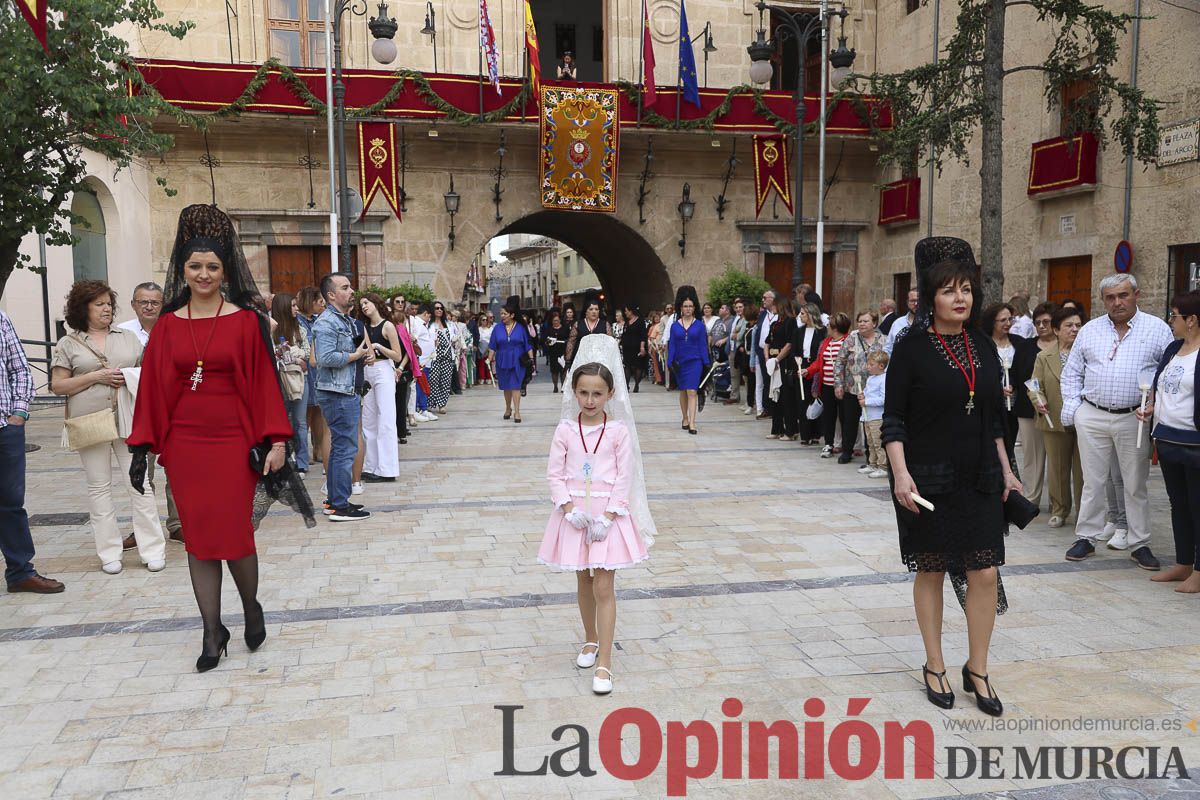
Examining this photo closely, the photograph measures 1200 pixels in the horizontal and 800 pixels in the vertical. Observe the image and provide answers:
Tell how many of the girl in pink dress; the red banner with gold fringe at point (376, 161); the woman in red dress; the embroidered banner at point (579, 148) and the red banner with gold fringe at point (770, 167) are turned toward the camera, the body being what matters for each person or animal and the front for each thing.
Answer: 5

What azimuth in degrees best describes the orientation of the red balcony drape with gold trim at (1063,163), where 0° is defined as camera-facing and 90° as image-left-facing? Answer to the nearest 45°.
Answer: approximately 45°

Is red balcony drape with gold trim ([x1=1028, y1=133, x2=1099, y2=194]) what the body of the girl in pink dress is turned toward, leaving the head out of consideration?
no

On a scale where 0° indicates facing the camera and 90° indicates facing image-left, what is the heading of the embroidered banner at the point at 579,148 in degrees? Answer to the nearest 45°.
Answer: approximately 0°

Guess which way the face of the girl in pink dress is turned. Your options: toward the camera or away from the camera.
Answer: toward the camera

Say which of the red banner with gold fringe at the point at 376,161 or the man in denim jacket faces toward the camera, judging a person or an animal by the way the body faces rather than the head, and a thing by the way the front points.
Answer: the red banner with gold fringe

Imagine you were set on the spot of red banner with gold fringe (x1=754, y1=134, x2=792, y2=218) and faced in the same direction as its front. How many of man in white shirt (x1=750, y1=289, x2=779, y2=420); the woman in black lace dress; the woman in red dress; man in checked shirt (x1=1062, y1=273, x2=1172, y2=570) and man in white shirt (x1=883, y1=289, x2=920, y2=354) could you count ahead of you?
5

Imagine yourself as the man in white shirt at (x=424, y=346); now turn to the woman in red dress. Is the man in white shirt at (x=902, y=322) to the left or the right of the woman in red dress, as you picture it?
left

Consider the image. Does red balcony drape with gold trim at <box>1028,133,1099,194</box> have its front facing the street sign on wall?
no

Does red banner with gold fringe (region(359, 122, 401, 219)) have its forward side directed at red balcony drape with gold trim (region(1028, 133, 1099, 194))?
no

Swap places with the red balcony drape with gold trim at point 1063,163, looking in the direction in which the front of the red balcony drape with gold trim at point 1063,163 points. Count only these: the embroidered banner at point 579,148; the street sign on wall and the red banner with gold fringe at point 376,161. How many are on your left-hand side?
1

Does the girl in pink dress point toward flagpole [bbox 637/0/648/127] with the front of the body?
no

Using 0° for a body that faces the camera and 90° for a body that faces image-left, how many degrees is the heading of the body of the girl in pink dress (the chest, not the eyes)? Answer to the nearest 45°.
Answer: approximately 0°

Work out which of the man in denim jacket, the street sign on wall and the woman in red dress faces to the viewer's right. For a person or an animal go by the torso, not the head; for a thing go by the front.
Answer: the man in denim jacket

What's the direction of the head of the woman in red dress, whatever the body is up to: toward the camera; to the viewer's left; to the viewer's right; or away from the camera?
toward the camera

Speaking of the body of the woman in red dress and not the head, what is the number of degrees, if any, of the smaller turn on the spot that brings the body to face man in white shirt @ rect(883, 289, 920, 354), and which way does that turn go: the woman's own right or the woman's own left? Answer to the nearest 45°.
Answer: approximately 135° to the woman's own left

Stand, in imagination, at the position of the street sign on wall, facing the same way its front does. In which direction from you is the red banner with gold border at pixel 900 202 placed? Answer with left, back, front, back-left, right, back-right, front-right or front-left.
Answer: right
